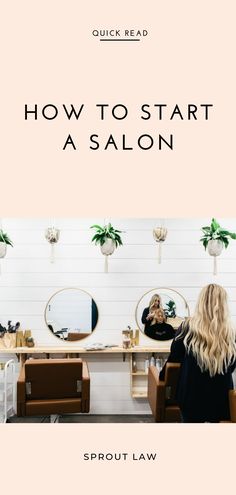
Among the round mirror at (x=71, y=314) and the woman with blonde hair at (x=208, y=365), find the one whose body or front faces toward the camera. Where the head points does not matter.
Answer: the round mirror

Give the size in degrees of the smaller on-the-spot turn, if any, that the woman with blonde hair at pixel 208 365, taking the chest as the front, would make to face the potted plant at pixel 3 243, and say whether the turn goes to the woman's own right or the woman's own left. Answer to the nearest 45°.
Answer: approximately 45° to the woman's own left

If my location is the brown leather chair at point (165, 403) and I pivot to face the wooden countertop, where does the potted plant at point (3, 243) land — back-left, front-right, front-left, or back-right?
front-left

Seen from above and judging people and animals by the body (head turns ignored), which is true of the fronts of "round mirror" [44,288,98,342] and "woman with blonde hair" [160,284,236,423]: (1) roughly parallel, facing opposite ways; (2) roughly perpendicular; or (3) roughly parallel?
roughly parallel, facing opposite ways

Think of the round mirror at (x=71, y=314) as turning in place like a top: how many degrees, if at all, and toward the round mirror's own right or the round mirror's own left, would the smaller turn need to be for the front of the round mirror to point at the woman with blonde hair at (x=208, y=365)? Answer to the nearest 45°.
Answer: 0° — it already faces them

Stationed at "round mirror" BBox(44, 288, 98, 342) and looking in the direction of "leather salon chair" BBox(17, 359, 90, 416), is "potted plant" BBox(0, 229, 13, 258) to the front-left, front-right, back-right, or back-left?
front-right

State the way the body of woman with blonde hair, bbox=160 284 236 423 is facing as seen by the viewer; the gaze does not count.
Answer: away from the camera

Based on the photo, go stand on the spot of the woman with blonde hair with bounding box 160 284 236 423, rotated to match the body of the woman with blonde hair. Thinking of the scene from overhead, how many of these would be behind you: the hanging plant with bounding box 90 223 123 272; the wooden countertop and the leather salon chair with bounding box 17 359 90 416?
0

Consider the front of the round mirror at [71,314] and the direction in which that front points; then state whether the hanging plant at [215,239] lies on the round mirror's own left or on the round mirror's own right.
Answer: on the round mirror's own left

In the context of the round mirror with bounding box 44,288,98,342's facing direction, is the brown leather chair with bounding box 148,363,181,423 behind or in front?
in front

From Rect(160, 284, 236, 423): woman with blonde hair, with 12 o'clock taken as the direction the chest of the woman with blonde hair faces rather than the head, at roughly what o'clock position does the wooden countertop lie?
The wooden countertop is roughly at 11 o'clock from the woman with blonde hair.

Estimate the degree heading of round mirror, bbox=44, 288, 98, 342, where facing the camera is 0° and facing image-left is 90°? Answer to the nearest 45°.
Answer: approximately 0°

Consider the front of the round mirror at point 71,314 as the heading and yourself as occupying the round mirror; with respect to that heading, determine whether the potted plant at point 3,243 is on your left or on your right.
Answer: on your right

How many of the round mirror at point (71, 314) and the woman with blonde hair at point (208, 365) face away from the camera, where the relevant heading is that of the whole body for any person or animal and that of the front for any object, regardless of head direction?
1
